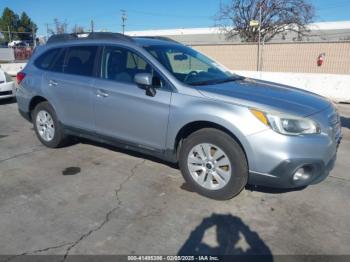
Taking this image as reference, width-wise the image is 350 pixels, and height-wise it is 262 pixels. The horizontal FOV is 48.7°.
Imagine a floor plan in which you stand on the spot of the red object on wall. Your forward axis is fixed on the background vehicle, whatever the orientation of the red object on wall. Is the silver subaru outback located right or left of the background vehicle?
left

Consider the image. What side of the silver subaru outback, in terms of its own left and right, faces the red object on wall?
left

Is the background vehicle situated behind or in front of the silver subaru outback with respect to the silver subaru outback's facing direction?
behind
